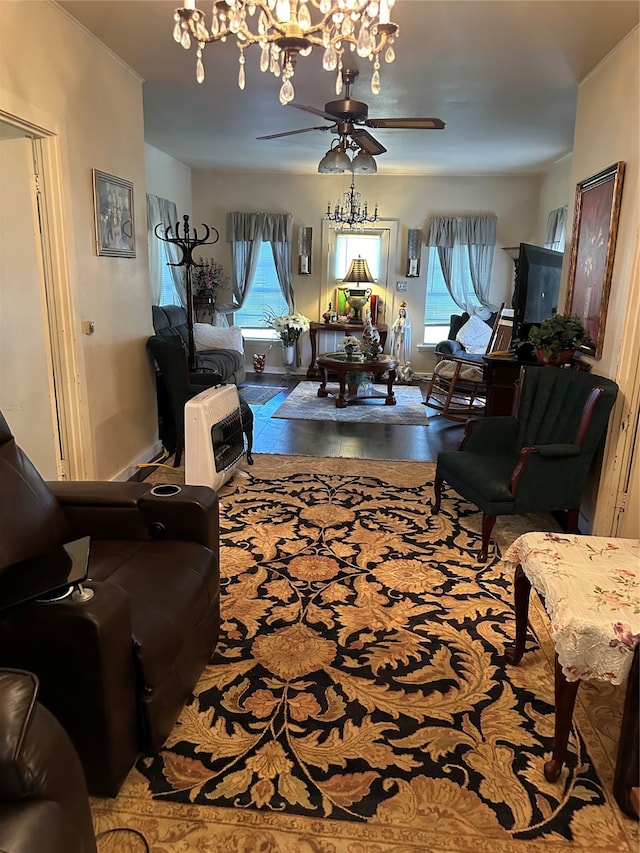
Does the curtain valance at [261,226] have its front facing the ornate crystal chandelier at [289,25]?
yes

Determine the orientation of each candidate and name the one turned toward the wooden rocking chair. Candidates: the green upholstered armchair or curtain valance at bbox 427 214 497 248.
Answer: the curtain valance

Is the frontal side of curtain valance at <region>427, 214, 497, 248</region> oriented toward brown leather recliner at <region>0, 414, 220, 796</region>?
yes

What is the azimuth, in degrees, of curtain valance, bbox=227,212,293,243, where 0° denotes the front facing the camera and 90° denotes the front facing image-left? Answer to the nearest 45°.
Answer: approximately 0°

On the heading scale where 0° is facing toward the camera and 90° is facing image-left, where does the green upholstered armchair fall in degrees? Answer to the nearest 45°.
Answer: approximately 45°

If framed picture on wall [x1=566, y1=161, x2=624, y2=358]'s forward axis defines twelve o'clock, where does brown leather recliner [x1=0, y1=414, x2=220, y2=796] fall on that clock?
The brown leather recliner is roughly at 10 o'clock from the framed picture on wall.

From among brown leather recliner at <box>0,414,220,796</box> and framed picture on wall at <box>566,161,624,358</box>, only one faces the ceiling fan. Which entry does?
the framed picture on wall

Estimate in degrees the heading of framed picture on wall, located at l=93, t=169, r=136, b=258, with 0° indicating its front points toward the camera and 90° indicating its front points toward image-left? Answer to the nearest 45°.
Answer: approximately 315°

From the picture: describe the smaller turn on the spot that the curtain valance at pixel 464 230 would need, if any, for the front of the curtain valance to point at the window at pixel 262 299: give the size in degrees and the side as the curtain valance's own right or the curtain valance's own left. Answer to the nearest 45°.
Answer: approximately 90° to the curtain valance's own right

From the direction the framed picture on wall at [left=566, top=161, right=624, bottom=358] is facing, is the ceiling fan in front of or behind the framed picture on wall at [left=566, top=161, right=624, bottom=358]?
in front

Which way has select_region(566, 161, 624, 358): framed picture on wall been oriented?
to the viewer's left

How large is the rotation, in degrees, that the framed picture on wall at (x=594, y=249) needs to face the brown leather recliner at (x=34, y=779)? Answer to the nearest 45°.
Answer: approximately 90° to its left

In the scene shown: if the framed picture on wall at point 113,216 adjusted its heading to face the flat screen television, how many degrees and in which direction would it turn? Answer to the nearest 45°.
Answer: approximately 45° to its left

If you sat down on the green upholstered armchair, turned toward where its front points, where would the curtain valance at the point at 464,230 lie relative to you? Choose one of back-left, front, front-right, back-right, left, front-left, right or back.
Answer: back-right

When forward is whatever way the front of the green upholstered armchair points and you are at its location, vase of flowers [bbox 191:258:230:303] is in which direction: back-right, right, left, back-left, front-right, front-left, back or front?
right

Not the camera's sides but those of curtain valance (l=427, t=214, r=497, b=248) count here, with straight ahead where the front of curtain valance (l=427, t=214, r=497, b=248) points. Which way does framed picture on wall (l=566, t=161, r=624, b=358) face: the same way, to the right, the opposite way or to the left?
to the right

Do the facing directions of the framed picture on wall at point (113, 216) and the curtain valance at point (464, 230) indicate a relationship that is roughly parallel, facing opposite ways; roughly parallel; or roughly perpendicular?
roughly perpendicular

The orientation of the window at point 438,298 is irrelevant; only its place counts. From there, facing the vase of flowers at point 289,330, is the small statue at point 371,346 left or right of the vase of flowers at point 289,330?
left

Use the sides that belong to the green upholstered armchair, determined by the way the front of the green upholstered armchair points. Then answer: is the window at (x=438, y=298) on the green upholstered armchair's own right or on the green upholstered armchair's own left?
on the green upholstered armchair's own right
